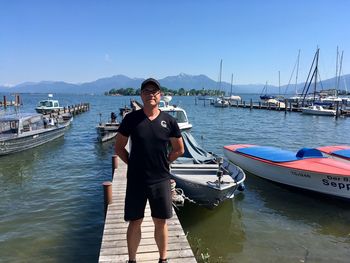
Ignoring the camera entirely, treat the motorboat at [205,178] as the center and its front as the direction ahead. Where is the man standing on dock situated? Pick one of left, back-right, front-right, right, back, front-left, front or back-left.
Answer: front-right

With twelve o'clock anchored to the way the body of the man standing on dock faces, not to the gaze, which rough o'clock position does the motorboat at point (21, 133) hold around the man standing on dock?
The motorboat is roughly at 5 o'clock from the man standing on dock.

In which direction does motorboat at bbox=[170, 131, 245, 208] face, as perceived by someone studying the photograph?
facing the viewer and to the right of the viewer

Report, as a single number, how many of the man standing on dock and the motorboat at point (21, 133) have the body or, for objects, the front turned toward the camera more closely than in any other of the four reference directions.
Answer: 1

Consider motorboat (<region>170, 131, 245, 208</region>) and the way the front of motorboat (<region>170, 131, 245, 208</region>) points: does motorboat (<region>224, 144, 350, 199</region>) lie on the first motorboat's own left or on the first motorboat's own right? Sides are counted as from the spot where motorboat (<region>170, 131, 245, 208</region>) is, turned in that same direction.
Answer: on the first motorboat's own left

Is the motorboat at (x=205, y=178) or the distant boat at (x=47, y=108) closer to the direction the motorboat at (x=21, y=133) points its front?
the distant boat

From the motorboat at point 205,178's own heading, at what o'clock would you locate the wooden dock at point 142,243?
The wooden dock is roughly at 2 o'clock from the motorboat.

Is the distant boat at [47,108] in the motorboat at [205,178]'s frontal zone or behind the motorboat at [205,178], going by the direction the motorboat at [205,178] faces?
behind
